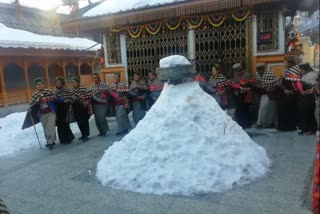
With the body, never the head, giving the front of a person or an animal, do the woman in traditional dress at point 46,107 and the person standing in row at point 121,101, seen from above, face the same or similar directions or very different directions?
same or similar directions

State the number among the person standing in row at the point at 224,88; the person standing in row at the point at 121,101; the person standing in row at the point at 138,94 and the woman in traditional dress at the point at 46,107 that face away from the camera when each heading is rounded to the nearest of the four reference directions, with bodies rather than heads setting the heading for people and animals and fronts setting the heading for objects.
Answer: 0

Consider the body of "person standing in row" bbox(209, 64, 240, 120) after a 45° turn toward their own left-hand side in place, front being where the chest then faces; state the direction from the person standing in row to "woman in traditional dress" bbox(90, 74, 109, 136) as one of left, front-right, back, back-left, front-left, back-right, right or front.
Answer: right

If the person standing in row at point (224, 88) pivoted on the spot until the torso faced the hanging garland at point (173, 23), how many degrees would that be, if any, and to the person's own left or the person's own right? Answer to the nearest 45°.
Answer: approximately 90° to the person's own right

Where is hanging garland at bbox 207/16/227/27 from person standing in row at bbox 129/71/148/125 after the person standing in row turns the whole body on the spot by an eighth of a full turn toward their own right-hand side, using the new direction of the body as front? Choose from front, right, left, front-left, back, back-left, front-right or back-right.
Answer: back-left

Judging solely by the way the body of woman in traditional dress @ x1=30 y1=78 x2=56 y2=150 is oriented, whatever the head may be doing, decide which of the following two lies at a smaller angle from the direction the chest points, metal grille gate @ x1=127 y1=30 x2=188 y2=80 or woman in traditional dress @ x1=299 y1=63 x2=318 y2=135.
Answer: the woman in traditional dress

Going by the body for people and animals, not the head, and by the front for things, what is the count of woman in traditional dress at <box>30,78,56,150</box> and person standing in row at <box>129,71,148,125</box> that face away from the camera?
0

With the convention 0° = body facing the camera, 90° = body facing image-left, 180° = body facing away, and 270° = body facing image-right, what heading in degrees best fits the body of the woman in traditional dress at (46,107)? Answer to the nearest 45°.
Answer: approximately 315°

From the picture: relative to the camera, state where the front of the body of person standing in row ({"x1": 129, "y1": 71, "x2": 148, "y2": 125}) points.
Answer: toward the camera

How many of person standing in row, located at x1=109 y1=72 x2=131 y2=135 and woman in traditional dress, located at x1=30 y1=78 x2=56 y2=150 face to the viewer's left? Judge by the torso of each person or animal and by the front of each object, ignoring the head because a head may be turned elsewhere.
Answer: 0

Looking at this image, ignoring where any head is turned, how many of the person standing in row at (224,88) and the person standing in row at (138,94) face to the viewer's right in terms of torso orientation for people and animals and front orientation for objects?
0

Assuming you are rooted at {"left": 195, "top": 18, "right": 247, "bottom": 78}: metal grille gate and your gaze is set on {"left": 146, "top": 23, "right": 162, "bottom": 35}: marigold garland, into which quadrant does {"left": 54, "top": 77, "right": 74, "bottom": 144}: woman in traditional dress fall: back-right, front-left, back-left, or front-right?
front-left

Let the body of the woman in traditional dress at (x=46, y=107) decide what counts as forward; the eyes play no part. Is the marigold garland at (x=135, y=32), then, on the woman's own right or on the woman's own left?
on the woman's own left
